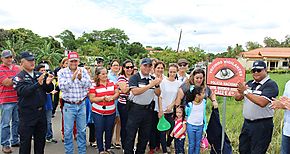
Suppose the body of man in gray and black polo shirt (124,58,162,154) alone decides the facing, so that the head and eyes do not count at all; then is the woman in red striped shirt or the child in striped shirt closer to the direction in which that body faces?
the child in striped shirt

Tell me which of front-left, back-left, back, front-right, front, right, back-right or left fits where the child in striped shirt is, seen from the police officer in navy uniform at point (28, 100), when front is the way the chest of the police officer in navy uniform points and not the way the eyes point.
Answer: front-left

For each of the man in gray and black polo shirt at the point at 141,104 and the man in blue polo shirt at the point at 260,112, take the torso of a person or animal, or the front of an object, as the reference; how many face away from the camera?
0

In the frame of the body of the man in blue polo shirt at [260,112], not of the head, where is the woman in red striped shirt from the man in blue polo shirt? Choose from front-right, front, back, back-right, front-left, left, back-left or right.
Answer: front-right

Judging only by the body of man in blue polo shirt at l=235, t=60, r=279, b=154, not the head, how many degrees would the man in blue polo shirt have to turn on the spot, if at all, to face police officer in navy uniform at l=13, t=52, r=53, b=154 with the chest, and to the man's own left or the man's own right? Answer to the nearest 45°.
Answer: approximately 45° to the man's own right

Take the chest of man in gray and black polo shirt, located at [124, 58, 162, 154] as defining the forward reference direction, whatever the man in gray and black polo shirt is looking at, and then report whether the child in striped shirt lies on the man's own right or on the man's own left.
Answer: on the man's own left

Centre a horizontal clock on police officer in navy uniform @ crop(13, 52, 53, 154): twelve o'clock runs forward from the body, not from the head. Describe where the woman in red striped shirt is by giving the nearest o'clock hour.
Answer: The woman in red striped shirt is roughly at 10 o'clock from the police officer in navy uniform.

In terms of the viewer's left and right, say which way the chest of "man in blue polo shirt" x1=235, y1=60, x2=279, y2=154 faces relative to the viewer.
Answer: facing the viewer and to the left of the viewer

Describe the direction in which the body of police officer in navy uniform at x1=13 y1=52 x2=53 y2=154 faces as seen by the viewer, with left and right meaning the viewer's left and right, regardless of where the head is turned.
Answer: facing the viewer and to the right of the viewer
